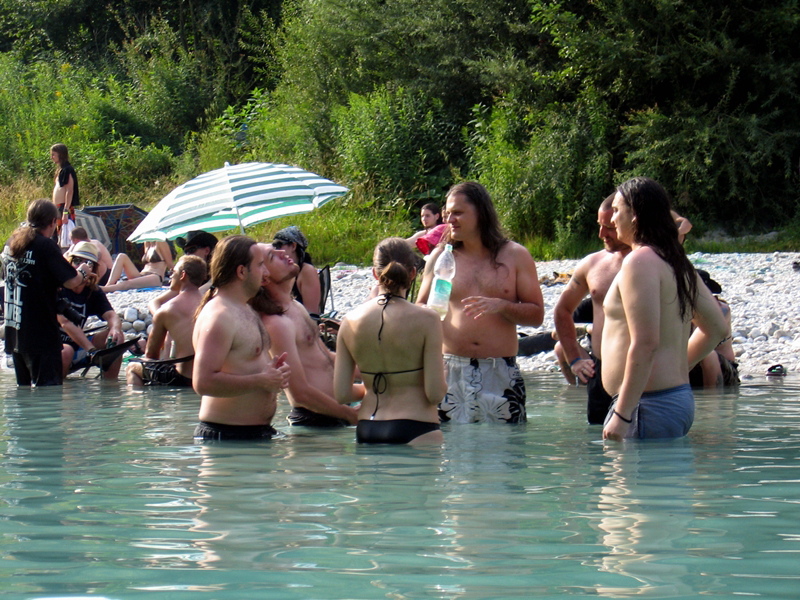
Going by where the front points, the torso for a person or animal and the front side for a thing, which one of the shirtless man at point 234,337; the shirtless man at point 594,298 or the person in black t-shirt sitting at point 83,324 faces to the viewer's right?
the shirtless man at point 234,337

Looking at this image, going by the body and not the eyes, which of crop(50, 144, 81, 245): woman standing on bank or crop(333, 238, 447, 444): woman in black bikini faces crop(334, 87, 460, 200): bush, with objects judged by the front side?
the woman in black bikini

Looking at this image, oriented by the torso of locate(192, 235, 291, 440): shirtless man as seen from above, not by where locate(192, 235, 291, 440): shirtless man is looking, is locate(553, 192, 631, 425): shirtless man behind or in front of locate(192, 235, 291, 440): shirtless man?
in front

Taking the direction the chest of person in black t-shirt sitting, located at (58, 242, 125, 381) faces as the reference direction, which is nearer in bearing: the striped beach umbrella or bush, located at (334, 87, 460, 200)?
the striped beach umbrella

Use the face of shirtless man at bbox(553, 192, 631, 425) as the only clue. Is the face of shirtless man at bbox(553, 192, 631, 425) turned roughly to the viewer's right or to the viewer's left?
to the viewer's left

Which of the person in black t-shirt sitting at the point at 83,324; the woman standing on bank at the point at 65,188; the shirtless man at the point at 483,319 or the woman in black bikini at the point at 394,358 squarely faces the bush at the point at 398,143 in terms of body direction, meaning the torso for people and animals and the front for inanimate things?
the woman in black bikini

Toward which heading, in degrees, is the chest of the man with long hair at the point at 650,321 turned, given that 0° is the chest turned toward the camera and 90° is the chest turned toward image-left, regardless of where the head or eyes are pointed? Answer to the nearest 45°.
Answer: approximately 90°

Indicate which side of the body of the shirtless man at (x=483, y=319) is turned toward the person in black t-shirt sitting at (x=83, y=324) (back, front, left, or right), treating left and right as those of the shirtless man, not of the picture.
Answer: right

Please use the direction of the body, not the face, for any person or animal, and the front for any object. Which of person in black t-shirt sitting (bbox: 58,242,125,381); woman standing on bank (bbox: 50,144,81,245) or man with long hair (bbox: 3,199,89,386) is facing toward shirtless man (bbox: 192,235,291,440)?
the person in black t-shirt sitting

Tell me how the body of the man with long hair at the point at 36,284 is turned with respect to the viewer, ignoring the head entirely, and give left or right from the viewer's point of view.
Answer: facing away from the viewer and to the right of the viewer
